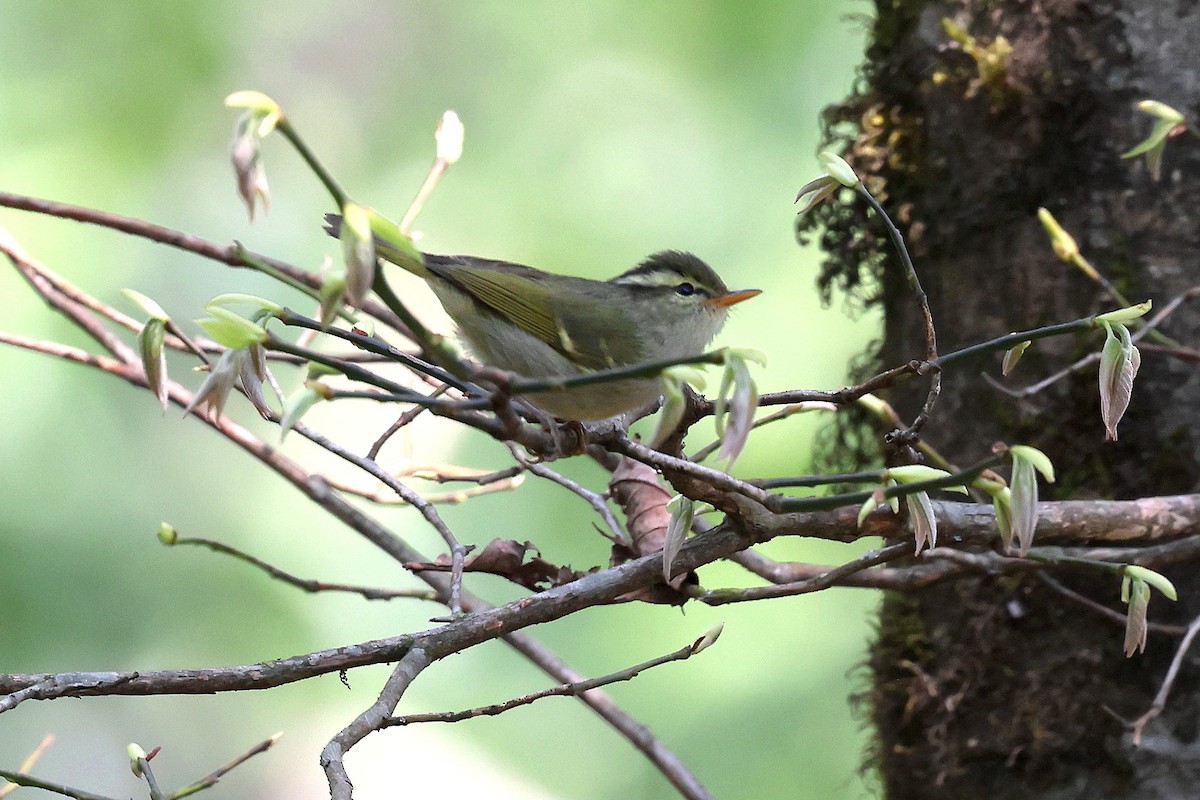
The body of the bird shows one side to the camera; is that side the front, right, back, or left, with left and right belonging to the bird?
right

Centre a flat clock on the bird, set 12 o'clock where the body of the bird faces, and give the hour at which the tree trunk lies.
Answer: The tree trunk is roughly at 11 o'clock from the bird.
